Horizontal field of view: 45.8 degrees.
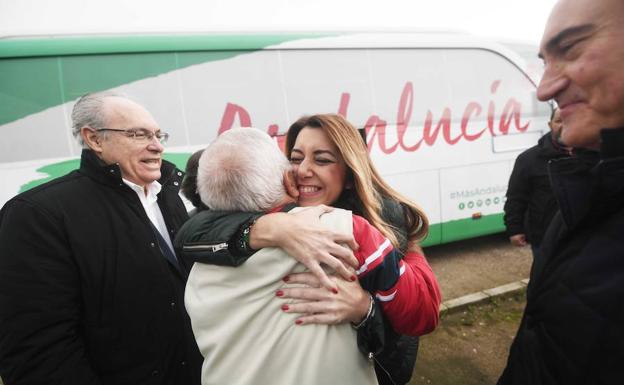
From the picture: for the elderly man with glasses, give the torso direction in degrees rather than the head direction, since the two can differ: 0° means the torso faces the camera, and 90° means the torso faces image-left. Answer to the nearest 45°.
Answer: approximately 315°

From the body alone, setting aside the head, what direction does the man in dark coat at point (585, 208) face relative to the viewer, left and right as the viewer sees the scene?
facing to the left of the viewer

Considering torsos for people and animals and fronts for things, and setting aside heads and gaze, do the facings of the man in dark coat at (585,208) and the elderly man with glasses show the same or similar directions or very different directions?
very different directions

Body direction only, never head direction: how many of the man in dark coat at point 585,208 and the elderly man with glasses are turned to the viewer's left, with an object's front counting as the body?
1

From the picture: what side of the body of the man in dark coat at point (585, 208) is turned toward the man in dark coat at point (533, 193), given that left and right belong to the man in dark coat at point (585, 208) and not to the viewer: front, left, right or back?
right
